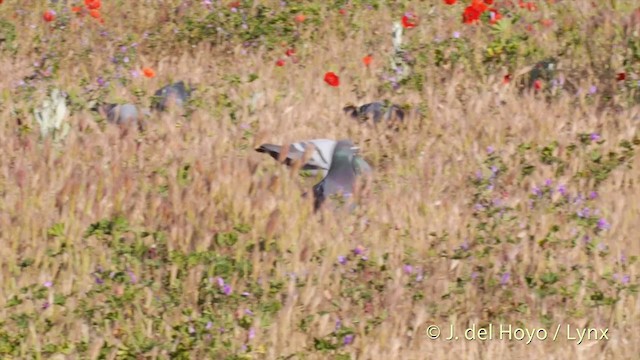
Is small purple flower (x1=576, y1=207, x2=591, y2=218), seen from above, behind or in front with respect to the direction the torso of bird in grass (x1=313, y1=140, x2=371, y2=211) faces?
in front

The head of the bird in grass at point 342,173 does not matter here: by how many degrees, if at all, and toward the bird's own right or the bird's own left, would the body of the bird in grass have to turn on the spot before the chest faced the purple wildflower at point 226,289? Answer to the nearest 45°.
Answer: approximately 90° to the bird's own right

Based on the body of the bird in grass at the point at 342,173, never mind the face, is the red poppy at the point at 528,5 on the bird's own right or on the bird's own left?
on the bird's own left

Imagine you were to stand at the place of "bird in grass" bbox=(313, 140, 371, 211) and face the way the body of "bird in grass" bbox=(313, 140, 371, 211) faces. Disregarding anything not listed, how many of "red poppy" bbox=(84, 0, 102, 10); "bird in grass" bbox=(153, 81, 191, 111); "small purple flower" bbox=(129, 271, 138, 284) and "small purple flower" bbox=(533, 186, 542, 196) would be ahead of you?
1

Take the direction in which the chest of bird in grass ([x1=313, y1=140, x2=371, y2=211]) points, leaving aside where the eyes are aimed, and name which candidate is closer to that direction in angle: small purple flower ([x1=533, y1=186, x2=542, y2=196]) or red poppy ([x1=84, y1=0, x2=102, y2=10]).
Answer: the small purple flower
